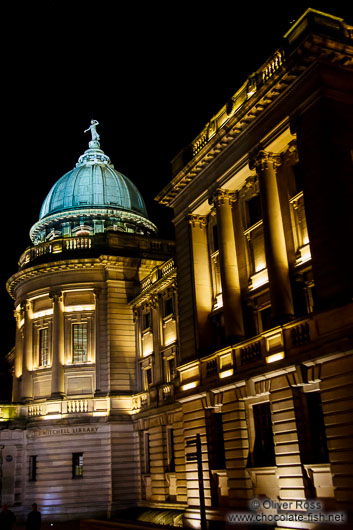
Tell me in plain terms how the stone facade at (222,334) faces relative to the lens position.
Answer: facing the viewer and to the left of the viewer
